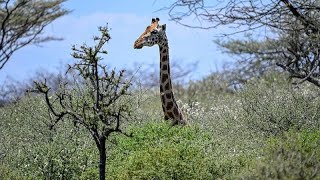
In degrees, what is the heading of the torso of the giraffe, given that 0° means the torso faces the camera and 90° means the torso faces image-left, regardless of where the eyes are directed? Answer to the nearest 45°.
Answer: approximately 90°

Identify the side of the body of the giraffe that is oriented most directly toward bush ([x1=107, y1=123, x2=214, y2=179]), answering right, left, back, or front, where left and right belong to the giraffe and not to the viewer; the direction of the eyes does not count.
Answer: left
